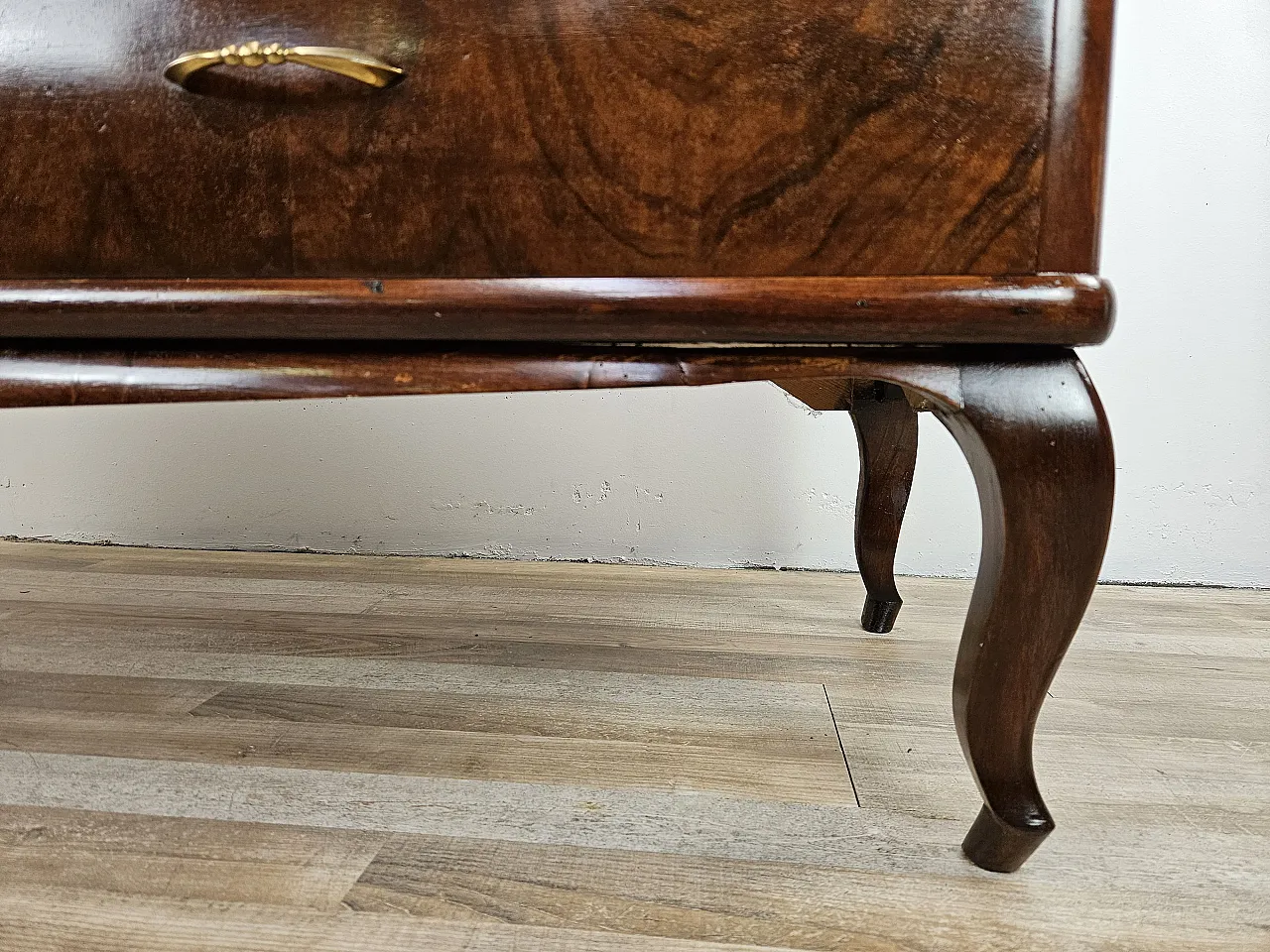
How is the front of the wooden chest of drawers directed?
toward the camera
